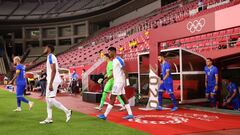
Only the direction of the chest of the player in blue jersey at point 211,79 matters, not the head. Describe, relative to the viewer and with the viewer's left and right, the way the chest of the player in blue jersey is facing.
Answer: facing the viewer and to the left of the viewer

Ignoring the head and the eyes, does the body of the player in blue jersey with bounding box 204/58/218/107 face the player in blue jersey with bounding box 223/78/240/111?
no
